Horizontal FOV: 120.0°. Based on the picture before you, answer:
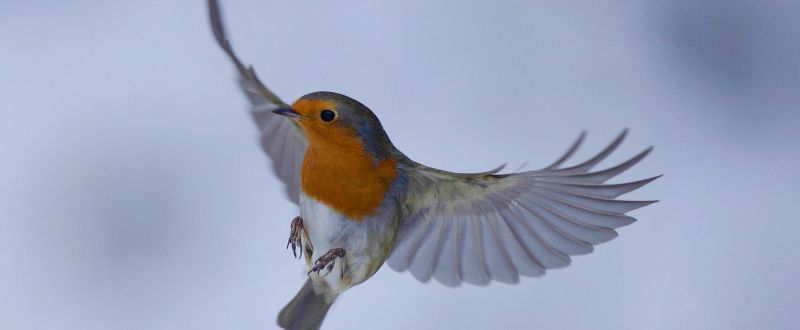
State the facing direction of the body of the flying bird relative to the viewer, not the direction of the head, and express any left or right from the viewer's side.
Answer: facing the viewer and to the left of the viewer
